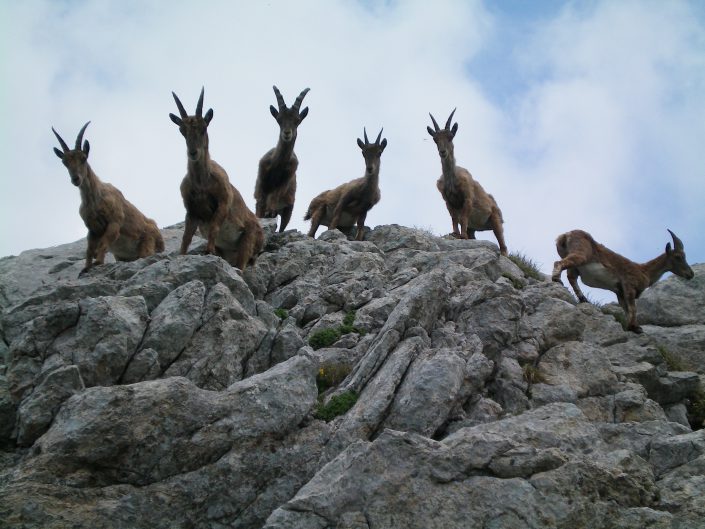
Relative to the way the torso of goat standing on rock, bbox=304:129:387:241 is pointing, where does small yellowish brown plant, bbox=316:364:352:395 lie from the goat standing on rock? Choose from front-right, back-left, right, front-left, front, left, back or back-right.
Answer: front-right

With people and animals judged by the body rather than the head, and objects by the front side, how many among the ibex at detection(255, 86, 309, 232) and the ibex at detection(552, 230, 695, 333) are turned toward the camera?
1

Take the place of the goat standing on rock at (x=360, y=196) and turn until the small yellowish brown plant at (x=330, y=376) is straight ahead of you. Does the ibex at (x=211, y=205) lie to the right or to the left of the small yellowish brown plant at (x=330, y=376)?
right

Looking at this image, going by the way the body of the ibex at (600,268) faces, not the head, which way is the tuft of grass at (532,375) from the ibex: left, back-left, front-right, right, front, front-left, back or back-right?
right

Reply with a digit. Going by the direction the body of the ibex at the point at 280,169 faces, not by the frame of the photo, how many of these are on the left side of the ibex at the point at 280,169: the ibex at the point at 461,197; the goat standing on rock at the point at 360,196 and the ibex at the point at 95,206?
2

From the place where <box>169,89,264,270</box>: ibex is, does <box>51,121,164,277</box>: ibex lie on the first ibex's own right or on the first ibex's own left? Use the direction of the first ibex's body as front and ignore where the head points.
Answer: on the first ibex's own right

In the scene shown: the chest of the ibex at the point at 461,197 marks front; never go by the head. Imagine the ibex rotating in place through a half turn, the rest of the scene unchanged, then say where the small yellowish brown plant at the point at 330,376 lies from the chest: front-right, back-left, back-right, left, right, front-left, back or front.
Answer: back-right

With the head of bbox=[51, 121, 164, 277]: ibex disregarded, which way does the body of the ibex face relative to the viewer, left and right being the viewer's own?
facing the viewer and to the left of the viewer

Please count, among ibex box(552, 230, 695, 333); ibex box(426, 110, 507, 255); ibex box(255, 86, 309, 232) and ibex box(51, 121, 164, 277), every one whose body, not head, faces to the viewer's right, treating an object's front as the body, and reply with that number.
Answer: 1

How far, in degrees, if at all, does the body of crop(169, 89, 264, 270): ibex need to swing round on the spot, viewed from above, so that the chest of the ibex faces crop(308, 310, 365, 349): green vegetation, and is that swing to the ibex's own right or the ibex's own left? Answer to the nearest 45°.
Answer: approximately 90° to the ibex's own left

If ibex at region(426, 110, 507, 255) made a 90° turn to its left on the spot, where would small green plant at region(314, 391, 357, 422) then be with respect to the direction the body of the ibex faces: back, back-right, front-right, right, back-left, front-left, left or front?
front-right

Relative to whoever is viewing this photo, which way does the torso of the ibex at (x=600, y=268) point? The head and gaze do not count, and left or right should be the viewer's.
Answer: facing to the right of the viewer

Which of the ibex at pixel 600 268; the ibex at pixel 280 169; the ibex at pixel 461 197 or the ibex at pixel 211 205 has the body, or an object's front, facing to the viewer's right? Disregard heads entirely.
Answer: the ibex at pixel 600 268

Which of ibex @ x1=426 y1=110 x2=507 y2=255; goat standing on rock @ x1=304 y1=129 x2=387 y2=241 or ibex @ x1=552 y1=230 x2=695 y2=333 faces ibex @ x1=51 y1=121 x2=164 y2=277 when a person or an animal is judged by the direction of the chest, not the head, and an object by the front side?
ibex @ x1=426 y1=110 x2=507 y2=255

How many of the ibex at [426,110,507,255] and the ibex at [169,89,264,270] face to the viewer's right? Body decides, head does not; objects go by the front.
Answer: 0

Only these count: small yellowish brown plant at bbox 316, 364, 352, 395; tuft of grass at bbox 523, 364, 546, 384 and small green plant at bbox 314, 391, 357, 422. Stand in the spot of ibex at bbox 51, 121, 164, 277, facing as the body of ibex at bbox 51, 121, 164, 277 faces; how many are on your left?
3

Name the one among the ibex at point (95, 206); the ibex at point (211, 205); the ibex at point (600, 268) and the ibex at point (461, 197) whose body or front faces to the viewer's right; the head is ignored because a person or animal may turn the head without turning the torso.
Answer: the ibex at point (600, 268)
